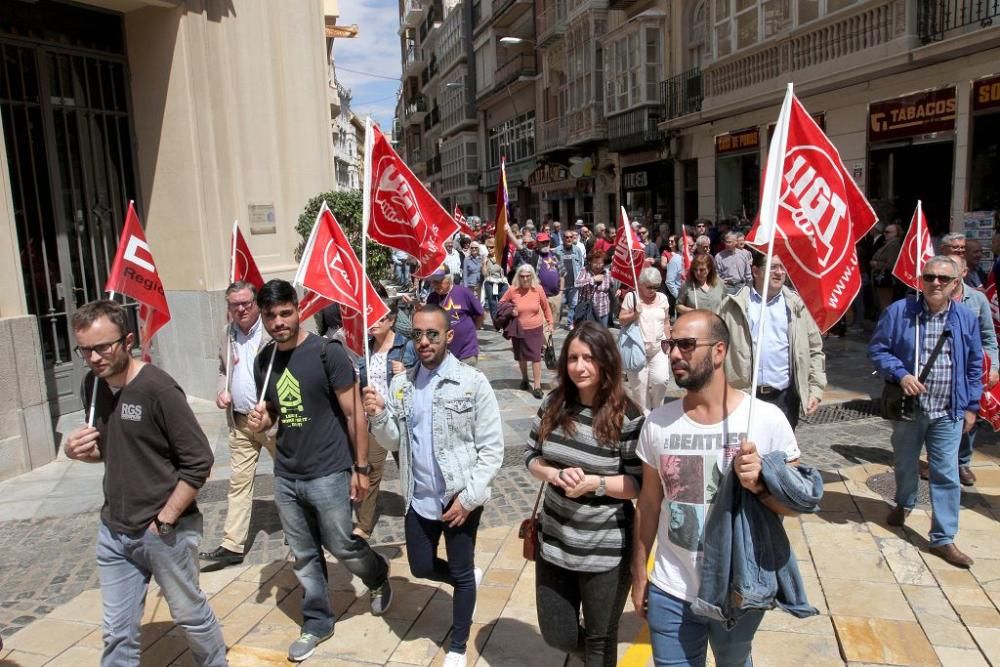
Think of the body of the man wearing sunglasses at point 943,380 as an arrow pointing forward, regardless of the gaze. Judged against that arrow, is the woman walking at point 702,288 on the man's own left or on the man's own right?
on the man's own right

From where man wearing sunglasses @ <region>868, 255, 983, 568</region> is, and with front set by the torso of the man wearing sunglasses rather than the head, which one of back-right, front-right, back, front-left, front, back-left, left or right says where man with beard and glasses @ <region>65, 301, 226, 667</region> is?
front-right

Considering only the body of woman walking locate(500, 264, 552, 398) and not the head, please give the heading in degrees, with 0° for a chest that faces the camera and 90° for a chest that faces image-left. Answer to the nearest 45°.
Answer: approximately 0°

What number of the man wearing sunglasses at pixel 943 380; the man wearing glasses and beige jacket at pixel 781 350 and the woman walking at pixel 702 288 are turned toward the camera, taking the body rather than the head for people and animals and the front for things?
3

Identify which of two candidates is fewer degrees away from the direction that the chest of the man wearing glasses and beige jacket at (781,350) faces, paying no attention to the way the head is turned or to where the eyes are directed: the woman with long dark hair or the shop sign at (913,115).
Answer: the woman with long dark hair

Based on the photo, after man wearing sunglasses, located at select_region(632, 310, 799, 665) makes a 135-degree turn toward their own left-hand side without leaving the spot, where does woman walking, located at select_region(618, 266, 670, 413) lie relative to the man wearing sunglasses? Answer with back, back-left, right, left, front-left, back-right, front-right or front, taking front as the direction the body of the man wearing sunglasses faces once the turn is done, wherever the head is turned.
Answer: left

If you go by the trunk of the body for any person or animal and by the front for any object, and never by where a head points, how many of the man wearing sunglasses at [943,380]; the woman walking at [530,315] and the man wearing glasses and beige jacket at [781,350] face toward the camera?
3

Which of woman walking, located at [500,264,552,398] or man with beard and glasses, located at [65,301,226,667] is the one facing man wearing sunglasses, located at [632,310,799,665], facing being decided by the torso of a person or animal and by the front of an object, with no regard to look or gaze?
the woman walking

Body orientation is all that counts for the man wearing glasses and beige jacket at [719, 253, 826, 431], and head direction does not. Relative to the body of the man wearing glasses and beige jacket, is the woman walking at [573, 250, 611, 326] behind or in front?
behind

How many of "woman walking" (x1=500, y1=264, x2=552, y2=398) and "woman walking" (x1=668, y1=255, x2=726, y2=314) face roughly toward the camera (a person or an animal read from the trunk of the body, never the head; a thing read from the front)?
2

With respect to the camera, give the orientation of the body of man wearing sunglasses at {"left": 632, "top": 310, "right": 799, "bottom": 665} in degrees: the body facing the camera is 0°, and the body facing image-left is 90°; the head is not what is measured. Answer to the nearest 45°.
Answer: approximately 45°

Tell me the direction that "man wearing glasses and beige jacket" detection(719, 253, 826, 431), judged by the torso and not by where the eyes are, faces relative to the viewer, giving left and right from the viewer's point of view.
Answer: facing the viewer

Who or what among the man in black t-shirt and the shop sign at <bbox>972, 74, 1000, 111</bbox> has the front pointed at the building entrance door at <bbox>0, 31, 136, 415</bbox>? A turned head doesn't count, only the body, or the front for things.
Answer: the shop sign

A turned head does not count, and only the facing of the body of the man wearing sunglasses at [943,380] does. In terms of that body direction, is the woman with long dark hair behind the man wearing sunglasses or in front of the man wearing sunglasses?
in front
